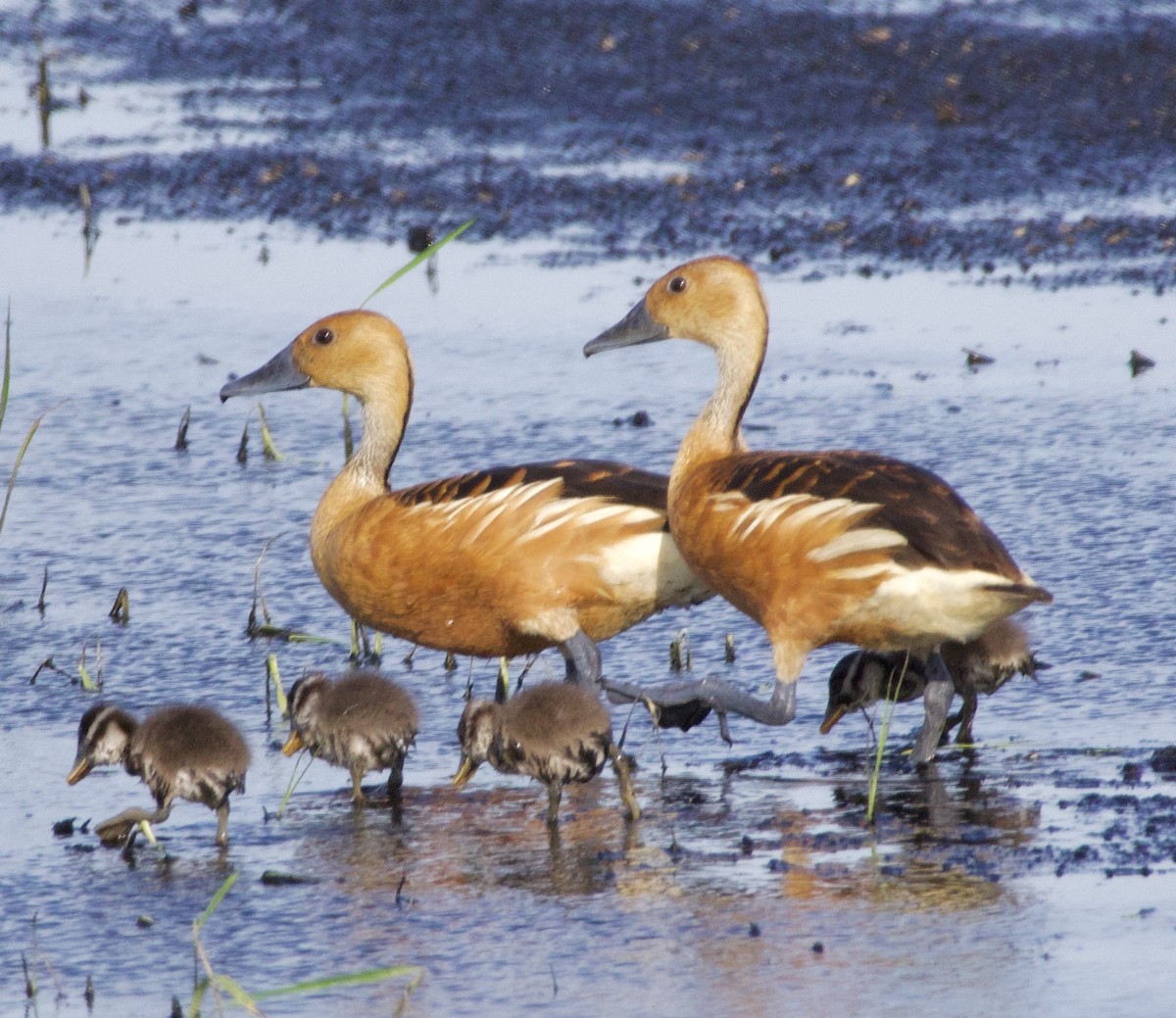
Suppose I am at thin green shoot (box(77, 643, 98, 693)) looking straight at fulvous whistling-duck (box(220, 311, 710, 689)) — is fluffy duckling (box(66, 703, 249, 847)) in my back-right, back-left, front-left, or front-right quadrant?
front-right

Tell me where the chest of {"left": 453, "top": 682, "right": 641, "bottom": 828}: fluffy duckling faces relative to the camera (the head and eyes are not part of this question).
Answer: to the viewer's left

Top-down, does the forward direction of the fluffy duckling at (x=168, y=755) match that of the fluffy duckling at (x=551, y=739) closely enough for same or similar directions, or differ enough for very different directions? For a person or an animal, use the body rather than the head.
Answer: same or similar directions

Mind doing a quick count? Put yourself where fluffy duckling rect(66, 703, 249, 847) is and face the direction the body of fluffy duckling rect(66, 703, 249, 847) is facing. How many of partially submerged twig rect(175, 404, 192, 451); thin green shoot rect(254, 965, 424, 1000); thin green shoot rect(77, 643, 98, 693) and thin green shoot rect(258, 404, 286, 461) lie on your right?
3

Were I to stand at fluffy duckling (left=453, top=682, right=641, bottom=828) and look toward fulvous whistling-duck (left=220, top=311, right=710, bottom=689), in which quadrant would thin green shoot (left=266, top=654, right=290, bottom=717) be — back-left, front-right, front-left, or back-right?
front-left

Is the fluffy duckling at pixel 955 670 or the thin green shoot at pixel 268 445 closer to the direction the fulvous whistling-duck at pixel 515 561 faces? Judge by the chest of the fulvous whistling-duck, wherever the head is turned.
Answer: the thin green shoot

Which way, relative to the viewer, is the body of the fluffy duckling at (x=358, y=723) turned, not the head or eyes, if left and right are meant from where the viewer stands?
facing to the left of the viewer

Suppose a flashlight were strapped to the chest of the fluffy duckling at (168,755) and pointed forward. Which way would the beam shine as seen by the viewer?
to the viewer's left

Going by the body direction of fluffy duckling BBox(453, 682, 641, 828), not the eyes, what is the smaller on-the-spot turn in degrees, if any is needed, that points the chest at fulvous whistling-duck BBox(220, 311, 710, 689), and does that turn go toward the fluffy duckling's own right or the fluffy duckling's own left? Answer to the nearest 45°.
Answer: approximately 90° to the fluffy duckling's own right

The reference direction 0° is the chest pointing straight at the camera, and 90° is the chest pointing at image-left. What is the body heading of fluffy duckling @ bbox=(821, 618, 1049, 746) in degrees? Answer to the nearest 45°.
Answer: approximately 90°

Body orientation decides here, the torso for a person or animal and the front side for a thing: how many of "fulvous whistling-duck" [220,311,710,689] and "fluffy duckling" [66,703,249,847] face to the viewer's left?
2

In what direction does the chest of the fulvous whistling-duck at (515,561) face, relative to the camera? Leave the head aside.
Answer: to the viewer's left

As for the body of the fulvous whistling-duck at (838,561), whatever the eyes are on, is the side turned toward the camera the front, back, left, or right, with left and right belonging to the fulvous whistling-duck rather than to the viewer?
left

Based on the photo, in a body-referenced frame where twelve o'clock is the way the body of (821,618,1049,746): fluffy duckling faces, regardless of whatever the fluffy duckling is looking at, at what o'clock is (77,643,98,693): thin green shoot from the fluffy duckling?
The thin green shoot is roughly at 12 o'clock from the fluffy duckling.

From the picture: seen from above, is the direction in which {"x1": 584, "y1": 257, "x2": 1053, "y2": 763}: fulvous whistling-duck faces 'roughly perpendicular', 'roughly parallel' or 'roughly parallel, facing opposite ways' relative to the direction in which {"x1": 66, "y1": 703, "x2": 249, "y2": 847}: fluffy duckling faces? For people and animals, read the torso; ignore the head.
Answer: roughly parallel

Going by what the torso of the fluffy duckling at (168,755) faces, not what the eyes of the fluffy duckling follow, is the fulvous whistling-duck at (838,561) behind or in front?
behind

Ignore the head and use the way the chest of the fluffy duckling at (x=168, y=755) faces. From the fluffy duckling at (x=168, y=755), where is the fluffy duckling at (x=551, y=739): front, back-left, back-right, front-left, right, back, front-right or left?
back
